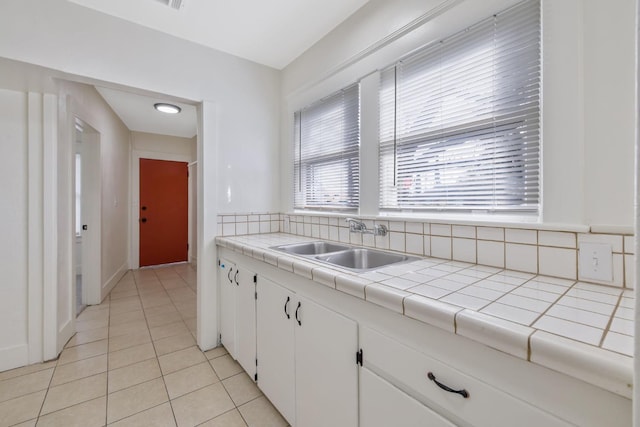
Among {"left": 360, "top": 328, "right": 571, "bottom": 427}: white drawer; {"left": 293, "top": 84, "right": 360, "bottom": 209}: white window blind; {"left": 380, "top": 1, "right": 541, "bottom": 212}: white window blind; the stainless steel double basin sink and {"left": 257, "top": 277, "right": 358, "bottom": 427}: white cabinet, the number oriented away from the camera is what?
0

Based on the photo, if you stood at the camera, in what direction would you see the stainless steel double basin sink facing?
facing the viewer and to the left of the viewer

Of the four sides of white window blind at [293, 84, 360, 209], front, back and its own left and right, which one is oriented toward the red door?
right

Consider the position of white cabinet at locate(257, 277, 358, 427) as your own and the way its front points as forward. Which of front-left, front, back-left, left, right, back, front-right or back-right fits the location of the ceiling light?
right

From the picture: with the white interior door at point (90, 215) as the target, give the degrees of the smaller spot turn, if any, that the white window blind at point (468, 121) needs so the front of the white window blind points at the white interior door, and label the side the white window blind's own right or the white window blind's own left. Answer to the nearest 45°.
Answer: approximately 45° to the white window blind's own right

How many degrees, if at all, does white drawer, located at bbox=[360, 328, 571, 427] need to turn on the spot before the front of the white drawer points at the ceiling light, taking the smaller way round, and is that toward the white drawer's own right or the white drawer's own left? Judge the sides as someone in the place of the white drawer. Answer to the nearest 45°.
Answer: approximately 45° to the white drawer's own right

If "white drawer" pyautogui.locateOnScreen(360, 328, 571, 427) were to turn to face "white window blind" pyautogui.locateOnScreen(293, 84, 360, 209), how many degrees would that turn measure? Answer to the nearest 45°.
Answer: approximately 90° to its right

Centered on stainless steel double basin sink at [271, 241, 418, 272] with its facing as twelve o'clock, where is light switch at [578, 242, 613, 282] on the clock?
The light switch is roughly at 9 o'clock from the stainless steel double basin sink.

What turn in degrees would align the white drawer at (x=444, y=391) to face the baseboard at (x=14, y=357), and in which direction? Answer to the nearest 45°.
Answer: approximately 45° to its right

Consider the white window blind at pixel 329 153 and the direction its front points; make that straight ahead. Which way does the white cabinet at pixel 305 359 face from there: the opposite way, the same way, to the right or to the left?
the same way

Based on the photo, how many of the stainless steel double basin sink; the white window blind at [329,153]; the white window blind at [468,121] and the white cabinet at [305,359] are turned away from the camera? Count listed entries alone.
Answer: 0

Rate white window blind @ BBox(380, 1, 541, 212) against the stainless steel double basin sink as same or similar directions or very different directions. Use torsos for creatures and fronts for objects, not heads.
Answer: same or similar directions

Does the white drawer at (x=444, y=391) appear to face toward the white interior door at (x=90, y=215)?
no

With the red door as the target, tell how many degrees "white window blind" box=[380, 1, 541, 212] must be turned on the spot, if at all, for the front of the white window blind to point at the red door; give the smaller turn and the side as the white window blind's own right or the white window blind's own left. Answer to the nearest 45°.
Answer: approximately 45° to the white window blind's own right

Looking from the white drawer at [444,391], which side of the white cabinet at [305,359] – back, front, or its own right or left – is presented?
left
